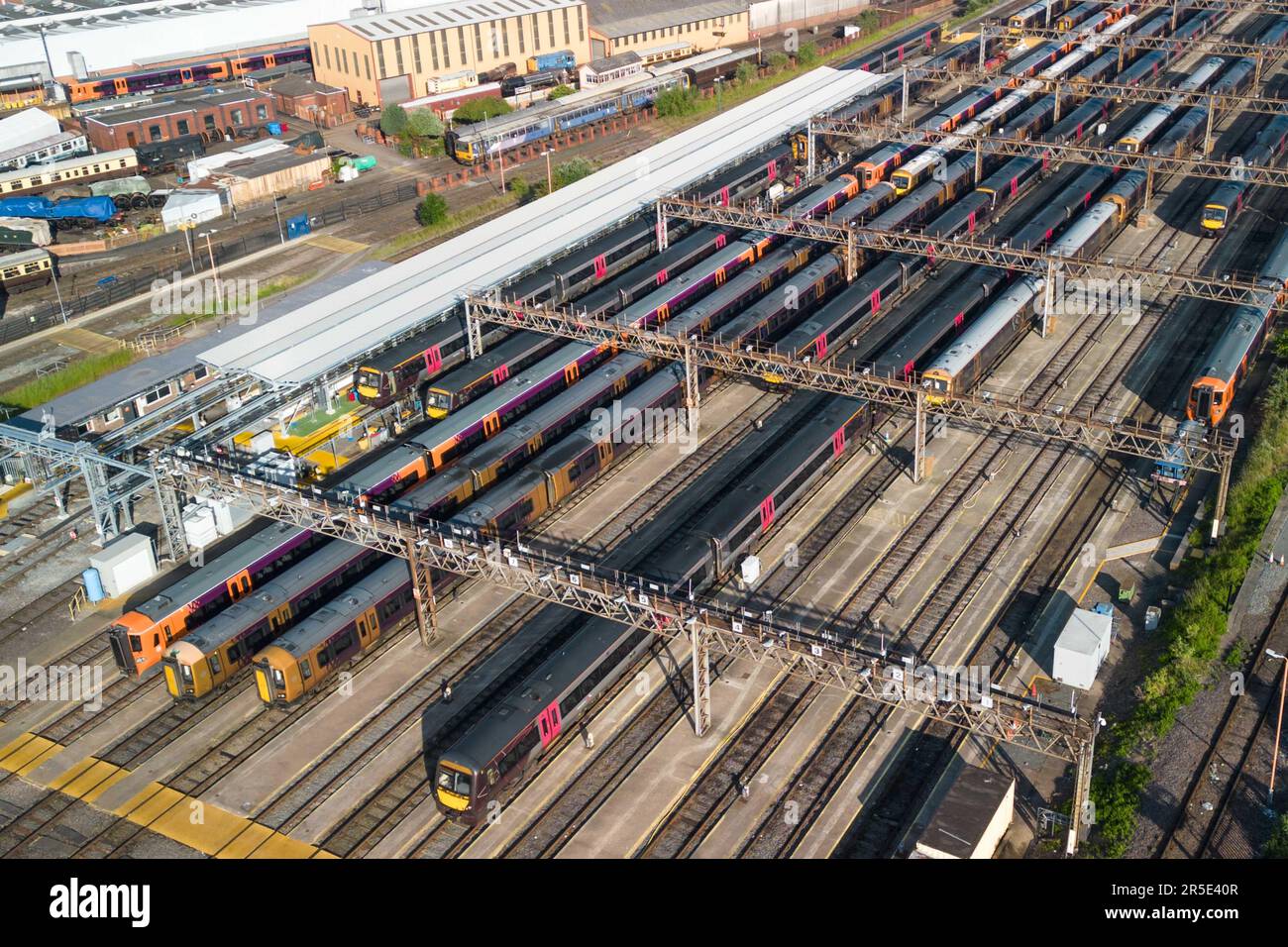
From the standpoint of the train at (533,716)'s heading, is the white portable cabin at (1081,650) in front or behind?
behind

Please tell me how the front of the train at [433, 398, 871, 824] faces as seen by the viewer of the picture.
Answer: facing the viewer and to the left of the viewer

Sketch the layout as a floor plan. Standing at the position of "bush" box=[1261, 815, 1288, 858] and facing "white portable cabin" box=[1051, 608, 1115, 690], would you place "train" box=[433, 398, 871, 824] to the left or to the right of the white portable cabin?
left

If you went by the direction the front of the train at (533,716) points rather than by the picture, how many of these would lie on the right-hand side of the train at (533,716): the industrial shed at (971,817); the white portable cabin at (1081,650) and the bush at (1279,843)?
0

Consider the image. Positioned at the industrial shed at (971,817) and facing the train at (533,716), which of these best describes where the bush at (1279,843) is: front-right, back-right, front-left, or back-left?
back-right

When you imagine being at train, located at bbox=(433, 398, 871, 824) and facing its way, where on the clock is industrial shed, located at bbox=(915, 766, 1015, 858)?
The industrial shed is roughly at 8 o'clock from the train.

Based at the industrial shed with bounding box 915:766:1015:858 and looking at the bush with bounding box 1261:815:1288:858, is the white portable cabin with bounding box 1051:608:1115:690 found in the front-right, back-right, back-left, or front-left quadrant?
front-left

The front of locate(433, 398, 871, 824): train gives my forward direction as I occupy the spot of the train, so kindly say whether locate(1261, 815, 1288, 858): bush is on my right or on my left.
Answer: on my left
